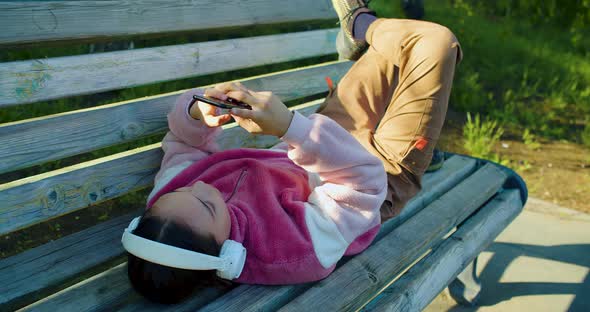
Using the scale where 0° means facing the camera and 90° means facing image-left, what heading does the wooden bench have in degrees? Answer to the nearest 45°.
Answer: approximately 315°
